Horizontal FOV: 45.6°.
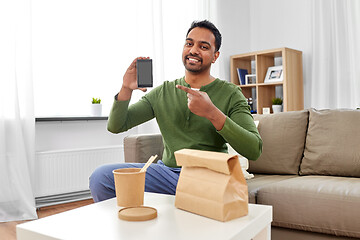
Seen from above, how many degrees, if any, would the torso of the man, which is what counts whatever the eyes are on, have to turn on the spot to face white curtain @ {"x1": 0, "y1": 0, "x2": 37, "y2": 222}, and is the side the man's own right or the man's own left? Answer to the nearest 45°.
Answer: approximately 90° to the man's own right

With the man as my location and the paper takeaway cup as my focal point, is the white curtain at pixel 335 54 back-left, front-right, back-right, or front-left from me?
back-left

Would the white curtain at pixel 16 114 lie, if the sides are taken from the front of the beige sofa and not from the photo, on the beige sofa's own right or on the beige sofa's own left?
on the beige sofa's own right

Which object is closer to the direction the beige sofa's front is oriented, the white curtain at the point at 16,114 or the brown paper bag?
the brown paper bag

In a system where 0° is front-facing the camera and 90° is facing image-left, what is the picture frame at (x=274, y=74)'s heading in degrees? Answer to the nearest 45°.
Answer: approximately 45°

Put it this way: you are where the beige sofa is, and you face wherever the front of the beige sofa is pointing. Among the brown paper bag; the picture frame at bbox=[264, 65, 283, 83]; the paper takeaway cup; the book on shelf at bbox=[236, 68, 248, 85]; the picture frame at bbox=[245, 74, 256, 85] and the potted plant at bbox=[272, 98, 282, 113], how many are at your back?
4

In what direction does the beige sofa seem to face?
toward the camera

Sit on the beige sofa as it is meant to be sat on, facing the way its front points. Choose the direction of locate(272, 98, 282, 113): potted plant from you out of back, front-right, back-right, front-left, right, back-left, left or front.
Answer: back

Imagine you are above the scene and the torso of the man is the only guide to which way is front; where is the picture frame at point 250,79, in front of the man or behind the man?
behind

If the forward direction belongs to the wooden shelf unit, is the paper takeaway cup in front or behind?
in front

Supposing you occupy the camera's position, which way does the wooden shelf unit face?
facing the viewer and to the left of the viewer

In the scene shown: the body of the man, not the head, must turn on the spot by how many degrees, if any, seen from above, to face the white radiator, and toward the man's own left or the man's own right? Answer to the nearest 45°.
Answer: approximately 90° to the man's own right

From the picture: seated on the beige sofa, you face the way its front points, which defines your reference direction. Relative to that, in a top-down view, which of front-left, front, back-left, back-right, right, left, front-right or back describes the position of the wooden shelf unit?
back

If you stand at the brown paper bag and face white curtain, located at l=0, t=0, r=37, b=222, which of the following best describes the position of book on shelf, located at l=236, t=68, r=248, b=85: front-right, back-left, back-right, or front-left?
front-right
